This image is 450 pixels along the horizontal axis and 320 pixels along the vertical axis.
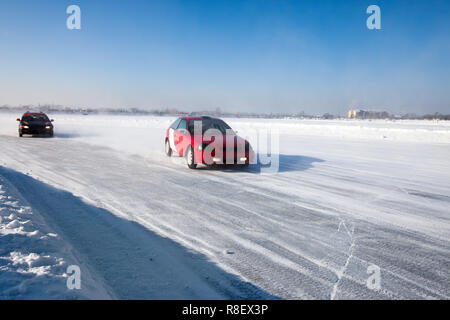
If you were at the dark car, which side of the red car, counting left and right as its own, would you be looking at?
back

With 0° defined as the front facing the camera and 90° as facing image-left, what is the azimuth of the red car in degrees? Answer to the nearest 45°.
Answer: approximately 315°

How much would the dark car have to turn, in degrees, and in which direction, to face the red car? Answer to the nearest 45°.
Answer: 0° — it already faces it
